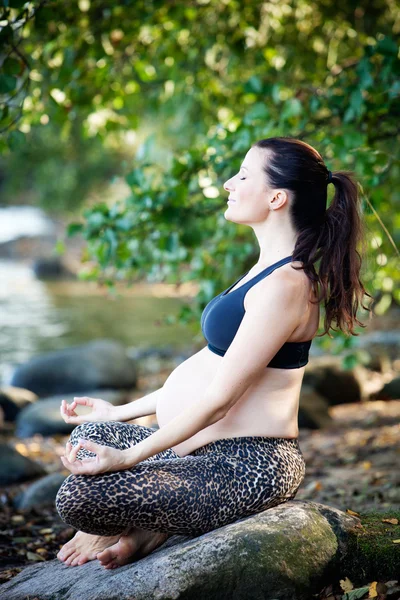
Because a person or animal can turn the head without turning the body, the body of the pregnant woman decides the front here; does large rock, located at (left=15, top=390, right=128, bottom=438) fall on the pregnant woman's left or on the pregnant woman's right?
on the pregnant woman's right

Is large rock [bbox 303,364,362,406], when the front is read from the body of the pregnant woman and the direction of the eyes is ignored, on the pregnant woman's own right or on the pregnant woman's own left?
on the pregnant woman's own right

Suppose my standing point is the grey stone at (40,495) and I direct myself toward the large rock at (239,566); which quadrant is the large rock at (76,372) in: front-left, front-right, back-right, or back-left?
back-left

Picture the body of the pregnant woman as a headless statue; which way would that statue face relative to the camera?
to the viewer's left

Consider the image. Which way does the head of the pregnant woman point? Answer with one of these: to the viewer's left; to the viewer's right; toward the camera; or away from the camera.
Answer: to the viewer's left
